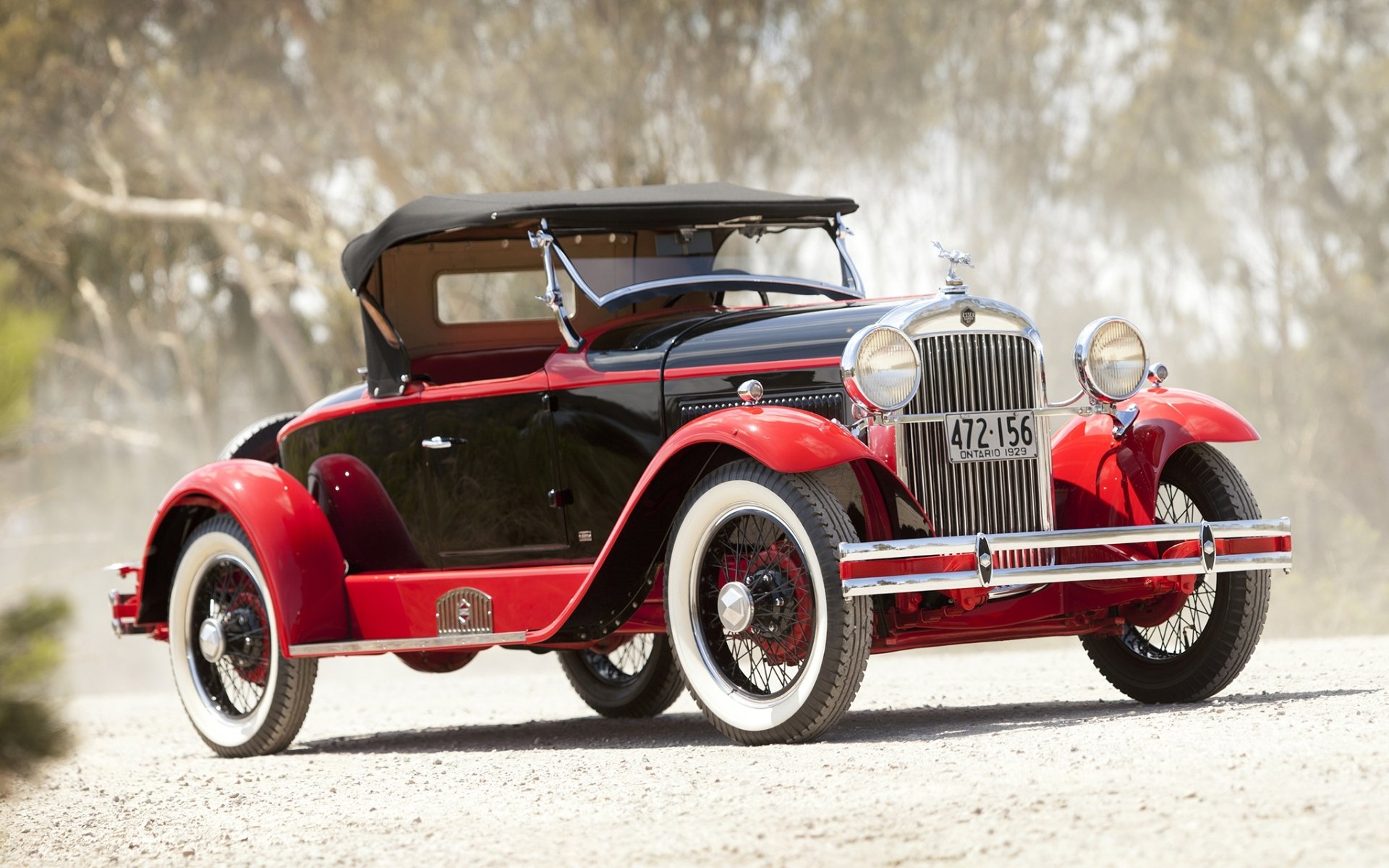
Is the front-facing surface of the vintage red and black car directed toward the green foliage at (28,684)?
no

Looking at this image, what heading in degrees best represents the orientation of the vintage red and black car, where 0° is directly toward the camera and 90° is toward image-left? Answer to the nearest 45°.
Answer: approximately 315°
